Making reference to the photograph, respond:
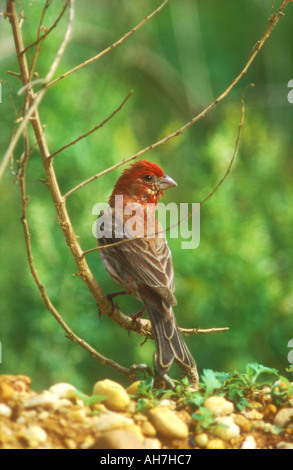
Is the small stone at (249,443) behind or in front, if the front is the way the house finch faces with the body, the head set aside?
behind

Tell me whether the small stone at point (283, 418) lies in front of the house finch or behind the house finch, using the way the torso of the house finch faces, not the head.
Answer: behind

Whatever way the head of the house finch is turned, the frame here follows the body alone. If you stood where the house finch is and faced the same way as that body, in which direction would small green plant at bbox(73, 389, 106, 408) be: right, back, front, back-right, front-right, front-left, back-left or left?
back-left

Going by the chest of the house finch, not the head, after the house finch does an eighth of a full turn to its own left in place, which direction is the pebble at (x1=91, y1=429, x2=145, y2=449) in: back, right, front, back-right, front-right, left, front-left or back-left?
left

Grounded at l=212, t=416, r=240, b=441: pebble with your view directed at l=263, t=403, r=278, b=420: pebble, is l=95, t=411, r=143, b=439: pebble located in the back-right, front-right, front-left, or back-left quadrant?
back-left

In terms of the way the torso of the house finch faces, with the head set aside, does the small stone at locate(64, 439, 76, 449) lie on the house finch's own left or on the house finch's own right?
on the house finch's own left

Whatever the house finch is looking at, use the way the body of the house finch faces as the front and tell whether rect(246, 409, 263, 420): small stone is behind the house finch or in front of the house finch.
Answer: behind

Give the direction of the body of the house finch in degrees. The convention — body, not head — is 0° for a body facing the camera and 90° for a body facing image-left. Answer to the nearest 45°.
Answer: approximately 135°

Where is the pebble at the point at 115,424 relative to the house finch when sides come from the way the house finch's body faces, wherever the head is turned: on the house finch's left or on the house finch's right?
on the house finch's left
